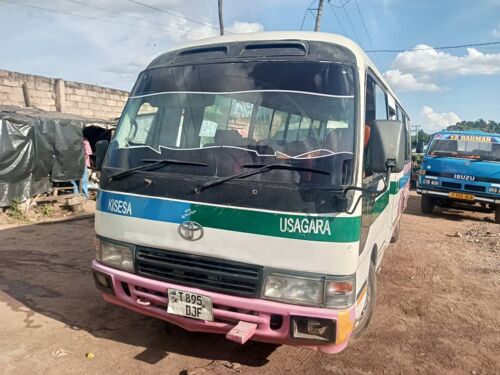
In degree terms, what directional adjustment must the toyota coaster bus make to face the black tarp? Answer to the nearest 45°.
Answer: approximately 90° to its right

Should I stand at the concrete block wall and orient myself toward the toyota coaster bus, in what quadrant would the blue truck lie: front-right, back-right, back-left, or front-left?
front-left

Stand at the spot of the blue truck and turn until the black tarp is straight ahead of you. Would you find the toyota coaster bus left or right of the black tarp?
left

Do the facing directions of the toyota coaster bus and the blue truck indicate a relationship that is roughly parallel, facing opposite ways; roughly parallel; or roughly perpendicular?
roughly parallel

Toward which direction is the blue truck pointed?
toward the camera

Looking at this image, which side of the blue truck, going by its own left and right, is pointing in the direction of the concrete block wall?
right

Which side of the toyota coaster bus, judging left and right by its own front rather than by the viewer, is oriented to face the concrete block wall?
right

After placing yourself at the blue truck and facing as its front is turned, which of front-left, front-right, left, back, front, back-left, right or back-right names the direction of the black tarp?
front-right

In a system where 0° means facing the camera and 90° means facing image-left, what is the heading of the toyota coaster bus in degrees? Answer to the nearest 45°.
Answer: approximately 45°

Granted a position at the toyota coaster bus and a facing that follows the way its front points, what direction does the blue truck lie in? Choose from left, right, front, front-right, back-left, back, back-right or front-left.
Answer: back

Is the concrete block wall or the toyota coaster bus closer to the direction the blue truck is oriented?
the toyota coaster bus

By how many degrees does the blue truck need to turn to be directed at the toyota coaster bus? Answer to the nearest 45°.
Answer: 0° — it already faces it
